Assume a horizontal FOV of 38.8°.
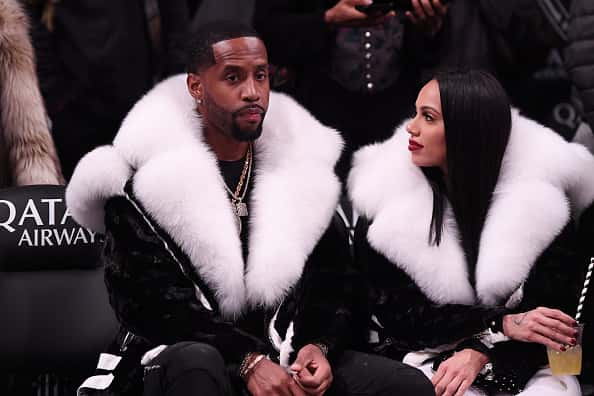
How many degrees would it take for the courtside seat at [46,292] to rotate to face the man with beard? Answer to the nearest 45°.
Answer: approximately 45° to its left

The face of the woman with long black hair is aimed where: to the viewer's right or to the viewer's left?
to the viewer's left

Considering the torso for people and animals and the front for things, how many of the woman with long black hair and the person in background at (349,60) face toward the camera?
2

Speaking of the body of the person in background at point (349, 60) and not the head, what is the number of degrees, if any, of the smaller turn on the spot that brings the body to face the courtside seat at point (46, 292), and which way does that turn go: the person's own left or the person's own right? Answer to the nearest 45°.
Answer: approximately 45° to the person's own right

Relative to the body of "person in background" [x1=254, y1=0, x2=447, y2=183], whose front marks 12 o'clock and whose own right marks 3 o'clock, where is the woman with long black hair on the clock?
The woman with long black hair is roughly at 11 o'clock from the person in background.

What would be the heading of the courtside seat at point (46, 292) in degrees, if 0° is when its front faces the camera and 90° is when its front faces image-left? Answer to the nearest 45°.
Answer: approximately 0°

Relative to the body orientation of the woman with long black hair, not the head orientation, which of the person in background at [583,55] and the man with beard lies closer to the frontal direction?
the man with beard

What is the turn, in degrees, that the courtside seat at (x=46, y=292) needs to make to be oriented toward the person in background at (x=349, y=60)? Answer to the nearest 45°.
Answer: approximately 90° to its left

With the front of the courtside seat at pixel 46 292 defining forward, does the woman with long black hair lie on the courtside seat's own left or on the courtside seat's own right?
on the courtside seat's own left
